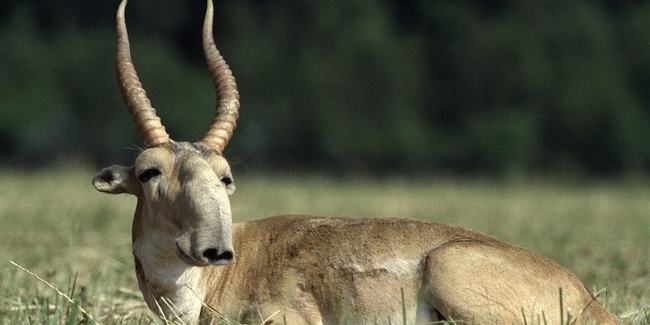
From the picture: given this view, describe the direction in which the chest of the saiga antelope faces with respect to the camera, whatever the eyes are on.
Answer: to the viewer's left
